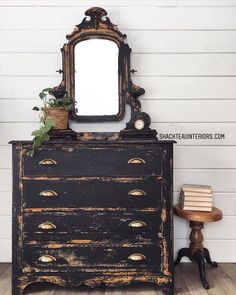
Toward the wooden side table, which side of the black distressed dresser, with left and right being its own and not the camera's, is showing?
left

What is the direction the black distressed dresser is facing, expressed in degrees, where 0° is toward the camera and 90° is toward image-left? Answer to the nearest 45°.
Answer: approximately 0°
